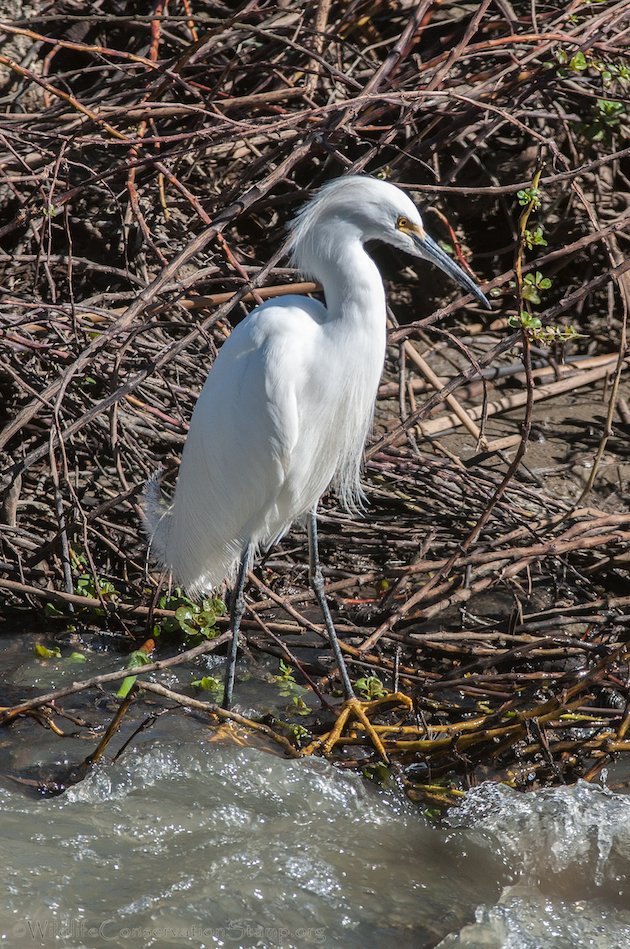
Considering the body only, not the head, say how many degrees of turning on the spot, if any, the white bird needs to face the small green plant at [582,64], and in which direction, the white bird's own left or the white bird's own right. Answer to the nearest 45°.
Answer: approximately 45° to the white bird's own left

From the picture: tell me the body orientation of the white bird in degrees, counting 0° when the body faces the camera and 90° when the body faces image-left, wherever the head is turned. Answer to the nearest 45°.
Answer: approximately 270°

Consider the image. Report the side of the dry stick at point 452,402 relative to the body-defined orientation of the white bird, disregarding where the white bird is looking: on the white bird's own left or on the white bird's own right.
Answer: on the white bird's own left
